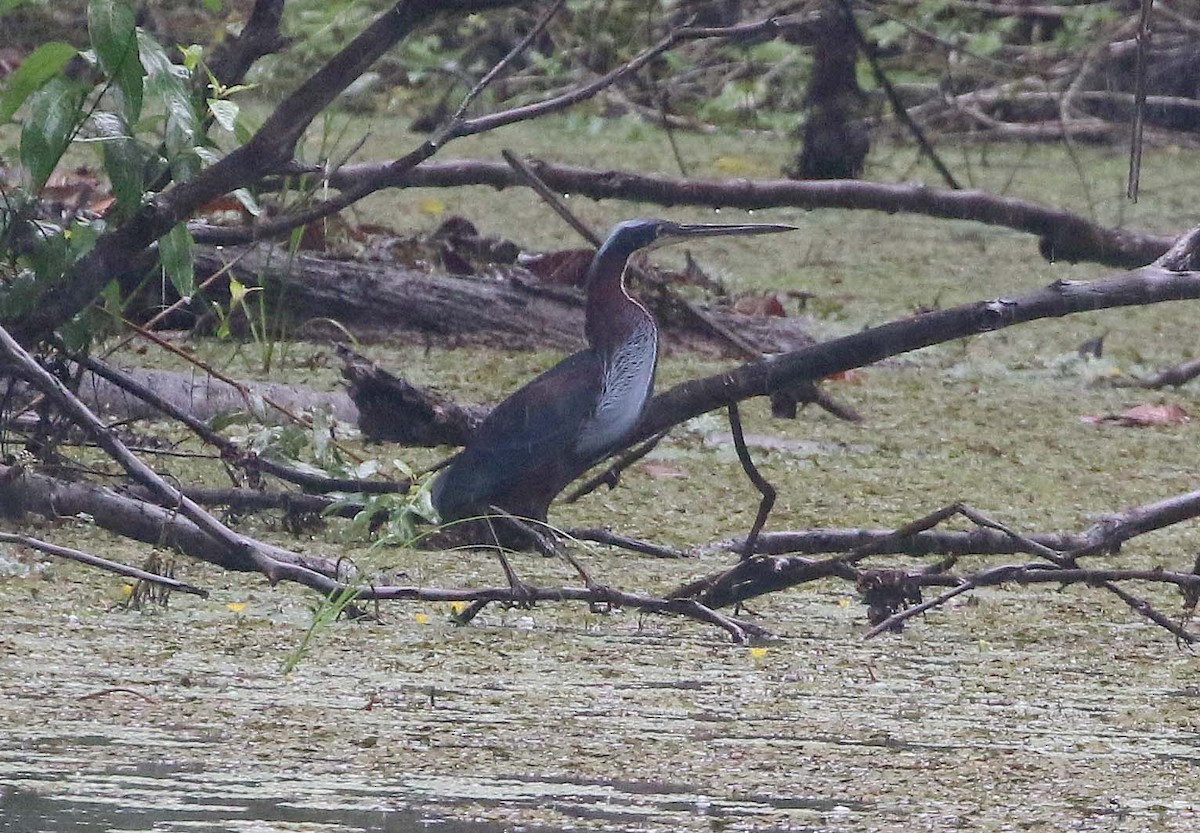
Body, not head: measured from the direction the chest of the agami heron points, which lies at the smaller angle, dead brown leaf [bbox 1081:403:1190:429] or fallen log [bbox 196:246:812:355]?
the dead brown leaf

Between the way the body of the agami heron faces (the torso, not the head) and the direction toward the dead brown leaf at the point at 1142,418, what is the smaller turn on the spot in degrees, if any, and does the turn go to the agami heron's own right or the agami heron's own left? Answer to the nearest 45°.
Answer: approximately 45° to the agami heron's own left

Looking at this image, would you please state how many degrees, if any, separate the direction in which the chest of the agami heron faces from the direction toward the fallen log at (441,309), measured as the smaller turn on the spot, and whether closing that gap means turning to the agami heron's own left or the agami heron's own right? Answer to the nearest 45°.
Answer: approximately 90° to the agami heron's own left

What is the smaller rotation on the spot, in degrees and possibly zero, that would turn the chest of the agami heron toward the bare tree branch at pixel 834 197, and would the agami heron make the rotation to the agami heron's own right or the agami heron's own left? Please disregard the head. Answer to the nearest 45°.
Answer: approximately 45° to the agami heron's own left

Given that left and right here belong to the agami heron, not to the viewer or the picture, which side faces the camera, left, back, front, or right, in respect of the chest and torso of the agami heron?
right
